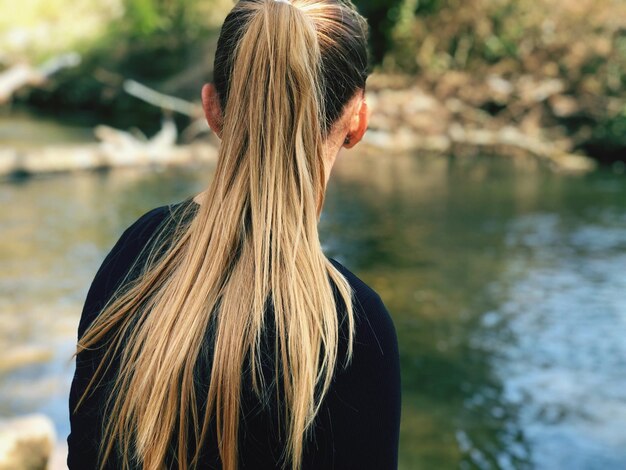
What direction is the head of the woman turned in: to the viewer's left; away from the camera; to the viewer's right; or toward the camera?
away from the camera

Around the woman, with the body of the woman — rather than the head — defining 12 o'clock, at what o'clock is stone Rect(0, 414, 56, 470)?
The stone is roughly at 11 o'clock from the woman.

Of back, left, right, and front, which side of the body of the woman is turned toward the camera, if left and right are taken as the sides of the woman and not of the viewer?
back
